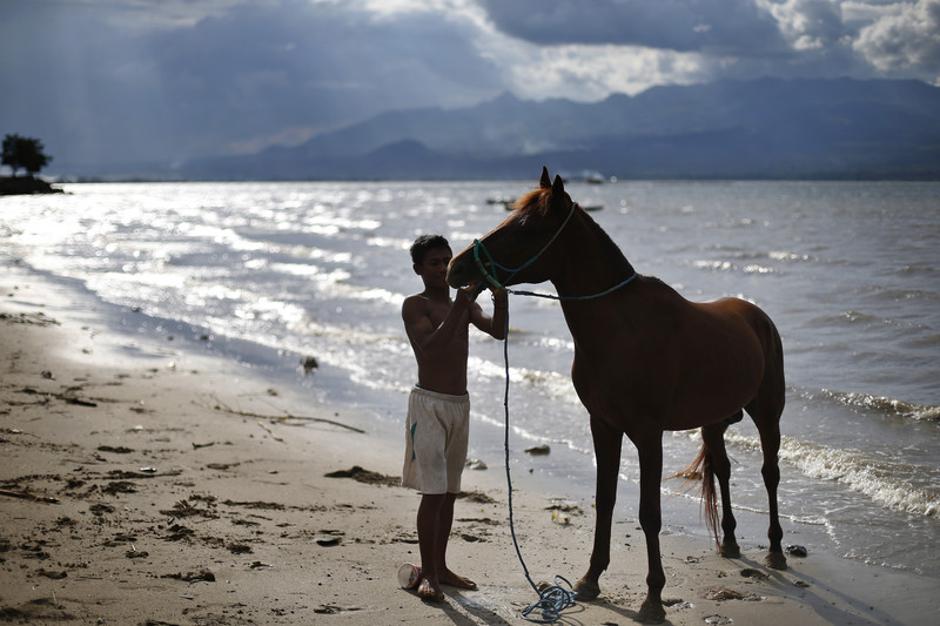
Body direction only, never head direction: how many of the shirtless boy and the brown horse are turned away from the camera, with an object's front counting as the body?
0

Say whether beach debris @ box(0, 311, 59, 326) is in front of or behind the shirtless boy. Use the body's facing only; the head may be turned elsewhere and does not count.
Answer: behind

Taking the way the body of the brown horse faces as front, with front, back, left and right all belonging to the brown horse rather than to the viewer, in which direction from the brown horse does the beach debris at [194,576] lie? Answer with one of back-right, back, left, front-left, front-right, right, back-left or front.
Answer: front-right

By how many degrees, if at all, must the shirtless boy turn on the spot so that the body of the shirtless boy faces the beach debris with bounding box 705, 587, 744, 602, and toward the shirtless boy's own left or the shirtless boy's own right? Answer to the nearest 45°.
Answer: approximately 45° to the shirtless boy's own left

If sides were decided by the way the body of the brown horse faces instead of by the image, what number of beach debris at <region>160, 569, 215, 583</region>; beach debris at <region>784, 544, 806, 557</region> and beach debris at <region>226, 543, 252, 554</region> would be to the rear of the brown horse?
1

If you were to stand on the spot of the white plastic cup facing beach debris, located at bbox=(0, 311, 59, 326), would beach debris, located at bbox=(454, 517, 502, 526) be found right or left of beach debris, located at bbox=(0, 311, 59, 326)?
right

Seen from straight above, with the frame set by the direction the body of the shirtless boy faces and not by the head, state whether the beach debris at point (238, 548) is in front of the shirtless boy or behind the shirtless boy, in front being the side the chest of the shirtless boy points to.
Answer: behind

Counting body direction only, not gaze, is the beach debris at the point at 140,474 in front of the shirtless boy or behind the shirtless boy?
behind

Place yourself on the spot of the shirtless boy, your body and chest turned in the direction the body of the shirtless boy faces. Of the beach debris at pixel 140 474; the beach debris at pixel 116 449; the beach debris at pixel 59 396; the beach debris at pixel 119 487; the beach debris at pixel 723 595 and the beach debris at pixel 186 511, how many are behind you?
5

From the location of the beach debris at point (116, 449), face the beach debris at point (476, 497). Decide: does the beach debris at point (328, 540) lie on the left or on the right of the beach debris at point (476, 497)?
right

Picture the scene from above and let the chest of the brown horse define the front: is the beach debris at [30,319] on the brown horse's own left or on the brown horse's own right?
on the brown horse's own right

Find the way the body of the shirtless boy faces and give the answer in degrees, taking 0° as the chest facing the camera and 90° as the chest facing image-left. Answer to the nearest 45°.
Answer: approximately 315°

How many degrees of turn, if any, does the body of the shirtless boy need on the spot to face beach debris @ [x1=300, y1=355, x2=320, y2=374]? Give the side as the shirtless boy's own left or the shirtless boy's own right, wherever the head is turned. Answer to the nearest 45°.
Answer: approximately 135° to the shirtless boy's own left

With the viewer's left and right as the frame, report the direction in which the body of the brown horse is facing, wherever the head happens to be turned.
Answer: facing the viewer and to the left of the viewer
